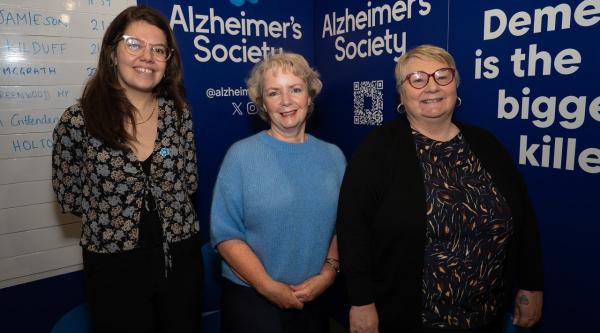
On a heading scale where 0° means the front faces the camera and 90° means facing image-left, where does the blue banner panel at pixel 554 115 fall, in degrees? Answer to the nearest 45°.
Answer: approximately 45°

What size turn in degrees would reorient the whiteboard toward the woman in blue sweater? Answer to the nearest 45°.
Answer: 0° — it already faces them

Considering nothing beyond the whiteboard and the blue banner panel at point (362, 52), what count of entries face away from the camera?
0

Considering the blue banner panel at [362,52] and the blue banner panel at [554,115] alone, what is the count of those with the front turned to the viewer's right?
0

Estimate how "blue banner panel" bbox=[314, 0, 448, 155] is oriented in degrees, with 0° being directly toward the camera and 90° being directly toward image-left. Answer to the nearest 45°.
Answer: approximately 45°

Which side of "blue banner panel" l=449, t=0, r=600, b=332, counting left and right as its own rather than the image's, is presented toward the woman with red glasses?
front

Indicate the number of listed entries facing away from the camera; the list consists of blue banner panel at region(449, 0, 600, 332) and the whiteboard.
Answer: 0

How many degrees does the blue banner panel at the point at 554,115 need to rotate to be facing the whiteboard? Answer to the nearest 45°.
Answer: approximately 45° to its right

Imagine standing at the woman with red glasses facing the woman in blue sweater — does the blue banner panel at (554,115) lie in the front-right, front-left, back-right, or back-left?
back-right

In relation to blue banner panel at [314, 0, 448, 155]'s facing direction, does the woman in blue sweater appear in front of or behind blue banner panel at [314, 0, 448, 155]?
in front
